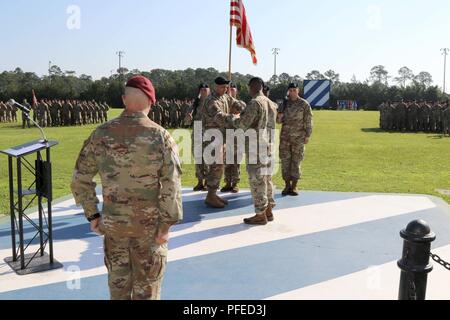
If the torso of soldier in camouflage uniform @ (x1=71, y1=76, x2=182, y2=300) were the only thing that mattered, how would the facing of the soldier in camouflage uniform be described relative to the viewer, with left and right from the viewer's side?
facing away from the viewer

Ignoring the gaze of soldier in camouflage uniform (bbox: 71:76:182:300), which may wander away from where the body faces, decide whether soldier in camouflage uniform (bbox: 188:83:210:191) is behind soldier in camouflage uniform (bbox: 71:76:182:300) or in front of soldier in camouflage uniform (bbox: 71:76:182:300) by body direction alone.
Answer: in front

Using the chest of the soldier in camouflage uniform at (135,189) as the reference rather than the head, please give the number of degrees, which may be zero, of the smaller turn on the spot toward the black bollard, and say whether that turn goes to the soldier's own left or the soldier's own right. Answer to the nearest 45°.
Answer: approximately 90° to the soldier's own right

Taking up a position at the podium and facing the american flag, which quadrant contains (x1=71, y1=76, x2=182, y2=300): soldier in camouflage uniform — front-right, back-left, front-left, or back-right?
back-right

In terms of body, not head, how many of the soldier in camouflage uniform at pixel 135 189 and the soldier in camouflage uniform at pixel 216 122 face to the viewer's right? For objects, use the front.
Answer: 1

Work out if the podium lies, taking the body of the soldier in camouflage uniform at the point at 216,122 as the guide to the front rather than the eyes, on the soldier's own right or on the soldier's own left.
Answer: on the soldier's own right

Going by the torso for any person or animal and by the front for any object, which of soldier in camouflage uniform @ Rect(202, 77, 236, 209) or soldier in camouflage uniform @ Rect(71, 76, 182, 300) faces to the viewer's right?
soldier in camouflage uniform @ Rect(202, 77, 236, 209)

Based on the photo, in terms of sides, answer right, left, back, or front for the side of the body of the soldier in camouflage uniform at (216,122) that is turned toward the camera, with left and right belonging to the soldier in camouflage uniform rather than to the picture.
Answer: right

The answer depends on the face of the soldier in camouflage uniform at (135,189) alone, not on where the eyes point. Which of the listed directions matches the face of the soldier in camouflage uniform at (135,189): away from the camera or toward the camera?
away from the camera

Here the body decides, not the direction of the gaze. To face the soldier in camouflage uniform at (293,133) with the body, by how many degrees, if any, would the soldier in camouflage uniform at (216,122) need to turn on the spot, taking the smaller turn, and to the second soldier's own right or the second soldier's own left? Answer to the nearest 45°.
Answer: approximately 45° to the second soldier's own left

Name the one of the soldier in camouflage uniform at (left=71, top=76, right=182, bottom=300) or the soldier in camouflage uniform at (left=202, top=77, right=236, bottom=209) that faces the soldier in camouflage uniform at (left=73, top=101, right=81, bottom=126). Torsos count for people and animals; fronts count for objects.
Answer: the soldier in camouflage uniform at (left=71, top=76, right=182, bottom=300)

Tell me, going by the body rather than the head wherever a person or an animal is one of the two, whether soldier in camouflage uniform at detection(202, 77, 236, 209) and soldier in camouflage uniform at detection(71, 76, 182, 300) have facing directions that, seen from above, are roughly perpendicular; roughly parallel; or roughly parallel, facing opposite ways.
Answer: roughly perpendicular

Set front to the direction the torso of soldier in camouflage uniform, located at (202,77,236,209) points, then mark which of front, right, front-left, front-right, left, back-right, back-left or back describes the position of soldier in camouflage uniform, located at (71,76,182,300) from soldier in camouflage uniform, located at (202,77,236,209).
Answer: right

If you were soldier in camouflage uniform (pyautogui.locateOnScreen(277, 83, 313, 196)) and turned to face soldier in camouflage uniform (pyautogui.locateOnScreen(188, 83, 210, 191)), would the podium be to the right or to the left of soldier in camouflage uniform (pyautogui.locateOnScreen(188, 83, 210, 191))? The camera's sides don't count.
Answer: left

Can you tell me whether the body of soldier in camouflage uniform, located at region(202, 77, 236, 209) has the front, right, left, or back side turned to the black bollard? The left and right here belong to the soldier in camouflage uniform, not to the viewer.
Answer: right
